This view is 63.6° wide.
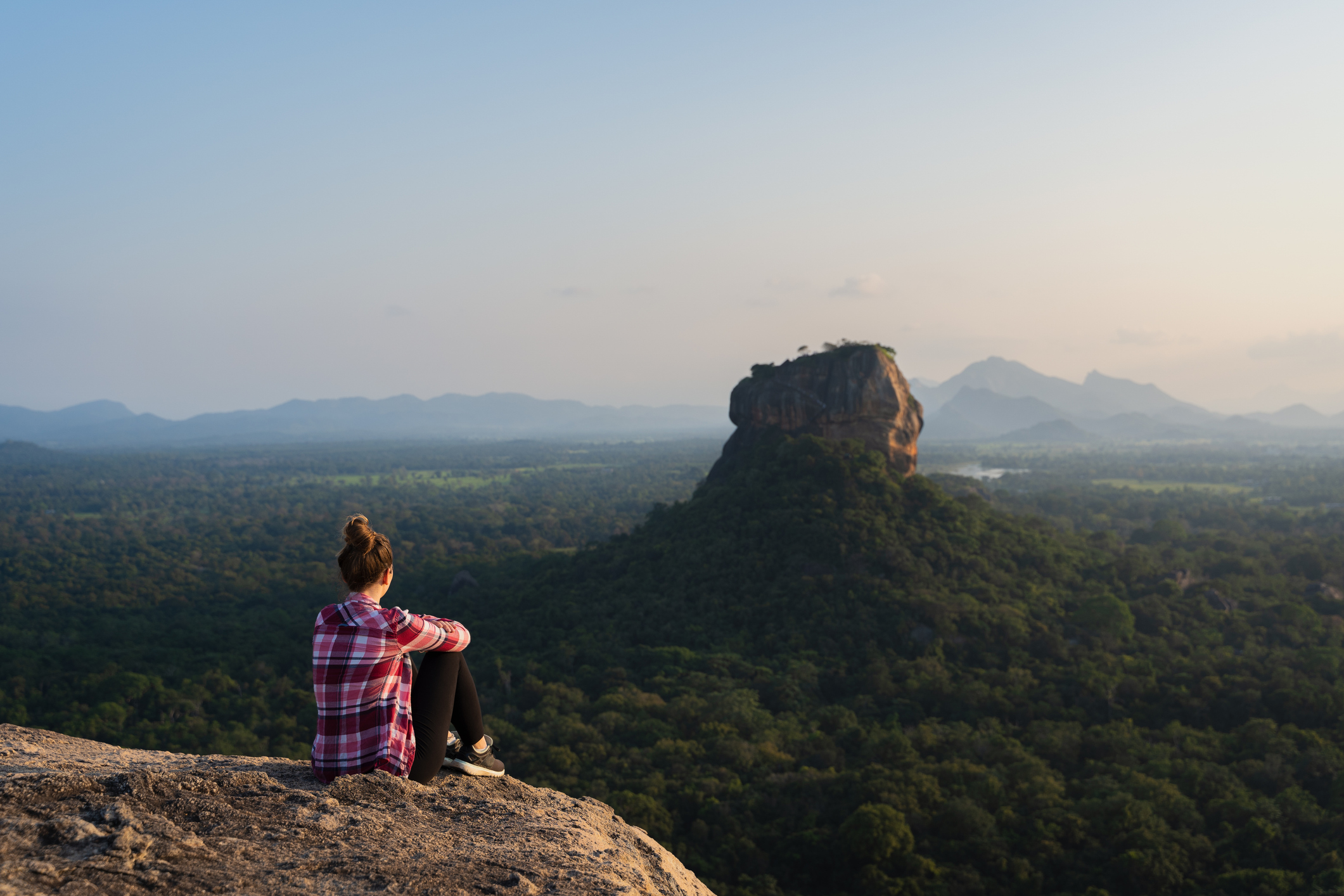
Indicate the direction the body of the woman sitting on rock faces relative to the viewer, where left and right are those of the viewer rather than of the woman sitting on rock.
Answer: facing away from the viewer and to the right of the viewer

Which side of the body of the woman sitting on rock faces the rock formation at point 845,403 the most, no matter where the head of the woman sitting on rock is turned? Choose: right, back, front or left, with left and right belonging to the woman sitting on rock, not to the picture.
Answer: front
